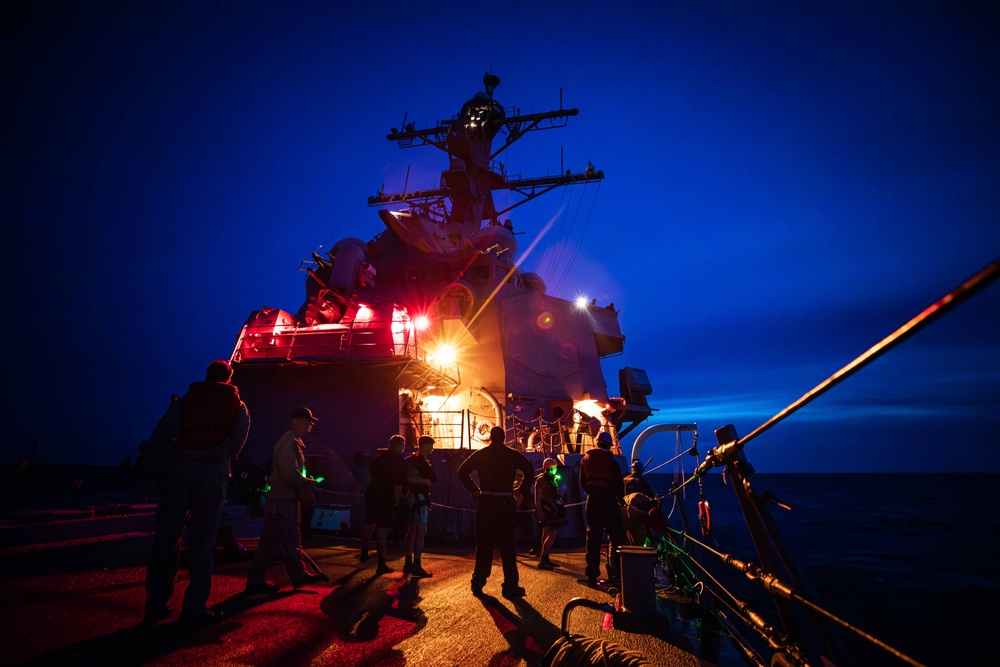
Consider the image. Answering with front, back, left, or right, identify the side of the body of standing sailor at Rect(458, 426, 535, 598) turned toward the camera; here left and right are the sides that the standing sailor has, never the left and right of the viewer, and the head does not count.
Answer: back

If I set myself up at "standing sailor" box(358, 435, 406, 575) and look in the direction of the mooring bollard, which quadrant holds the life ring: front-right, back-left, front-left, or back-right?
back-left

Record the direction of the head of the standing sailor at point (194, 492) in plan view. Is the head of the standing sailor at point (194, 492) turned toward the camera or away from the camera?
away from the camera

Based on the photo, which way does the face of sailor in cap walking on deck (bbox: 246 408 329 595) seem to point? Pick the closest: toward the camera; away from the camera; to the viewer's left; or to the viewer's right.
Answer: to the viewer's right

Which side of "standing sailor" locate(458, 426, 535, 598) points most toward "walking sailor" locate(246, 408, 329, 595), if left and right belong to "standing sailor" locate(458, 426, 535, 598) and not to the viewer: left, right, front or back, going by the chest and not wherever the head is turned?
left

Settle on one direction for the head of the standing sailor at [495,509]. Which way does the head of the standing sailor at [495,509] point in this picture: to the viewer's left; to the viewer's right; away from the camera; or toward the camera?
away from the camera

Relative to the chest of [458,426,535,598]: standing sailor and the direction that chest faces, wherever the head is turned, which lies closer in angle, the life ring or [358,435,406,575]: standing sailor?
the life ring

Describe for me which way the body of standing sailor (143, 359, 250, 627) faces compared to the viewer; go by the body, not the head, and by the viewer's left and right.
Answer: facing away from the viewer and to the right of the viewer

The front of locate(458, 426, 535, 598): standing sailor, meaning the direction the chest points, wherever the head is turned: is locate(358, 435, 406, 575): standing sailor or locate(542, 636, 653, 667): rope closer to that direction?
the standing sailor

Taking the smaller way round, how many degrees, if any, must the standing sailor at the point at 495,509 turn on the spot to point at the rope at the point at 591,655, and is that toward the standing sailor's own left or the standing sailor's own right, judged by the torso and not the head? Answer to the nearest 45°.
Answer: approximately 180°

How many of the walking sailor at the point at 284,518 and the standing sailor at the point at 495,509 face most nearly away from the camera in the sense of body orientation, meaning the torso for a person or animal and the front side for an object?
1

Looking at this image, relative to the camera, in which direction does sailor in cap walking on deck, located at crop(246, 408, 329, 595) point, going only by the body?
to the viewer's right
